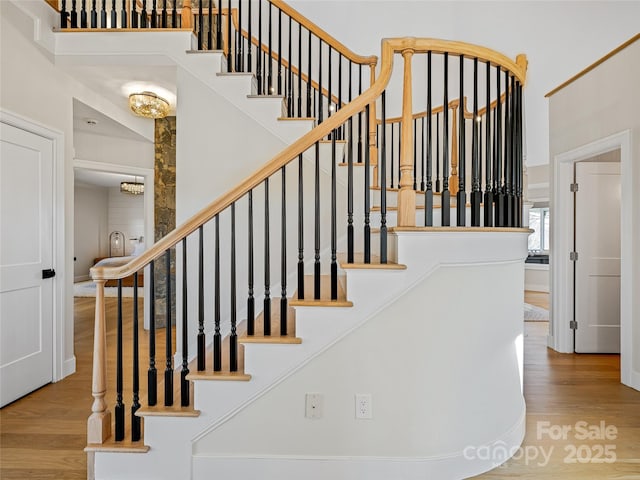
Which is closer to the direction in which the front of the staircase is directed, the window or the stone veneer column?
the stone veneer column

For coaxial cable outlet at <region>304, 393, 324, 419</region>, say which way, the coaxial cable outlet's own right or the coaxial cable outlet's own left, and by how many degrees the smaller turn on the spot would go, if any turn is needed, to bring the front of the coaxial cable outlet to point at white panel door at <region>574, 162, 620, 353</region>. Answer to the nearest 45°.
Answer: approximately 135° to the coaxial cable outlet's own left

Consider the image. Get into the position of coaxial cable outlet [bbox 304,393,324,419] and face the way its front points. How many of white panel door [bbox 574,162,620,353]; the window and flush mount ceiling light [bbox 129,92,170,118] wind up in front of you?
0

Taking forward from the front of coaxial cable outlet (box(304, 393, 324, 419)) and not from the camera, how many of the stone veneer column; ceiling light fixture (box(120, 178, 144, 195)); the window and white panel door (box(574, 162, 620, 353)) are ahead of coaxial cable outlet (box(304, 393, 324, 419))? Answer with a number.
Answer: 0

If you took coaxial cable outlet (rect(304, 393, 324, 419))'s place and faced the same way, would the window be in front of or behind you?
behind

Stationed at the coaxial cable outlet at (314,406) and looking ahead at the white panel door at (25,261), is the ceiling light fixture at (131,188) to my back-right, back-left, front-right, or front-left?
front-right

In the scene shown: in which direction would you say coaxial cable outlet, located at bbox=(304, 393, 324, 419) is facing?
toward the camera

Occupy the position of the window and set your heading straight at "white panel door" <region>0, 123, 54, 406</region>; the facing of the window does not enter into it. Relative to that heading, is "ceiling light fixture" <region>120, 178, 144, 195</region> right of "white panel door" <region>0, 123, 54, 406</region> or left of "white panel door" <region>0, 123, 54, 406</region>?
right

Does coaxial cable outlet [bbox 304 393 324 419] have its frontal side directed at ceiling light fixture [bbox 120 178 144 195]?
no

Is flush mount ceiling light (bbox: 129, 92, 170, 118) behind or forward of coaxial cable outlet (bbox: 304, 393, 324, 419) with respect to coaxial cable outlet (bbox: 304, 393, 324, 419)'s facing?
behind

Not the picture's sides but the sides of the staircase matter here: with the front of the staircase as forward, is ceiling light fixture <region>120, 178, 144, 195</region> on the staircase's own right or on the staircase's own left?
on the staircase's own right
